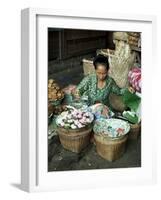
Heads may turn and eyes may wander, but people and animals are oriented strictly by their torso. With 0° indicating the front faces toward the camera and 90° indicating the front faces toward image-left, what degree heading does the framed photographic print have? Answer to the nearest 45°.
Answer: approximately 315°
